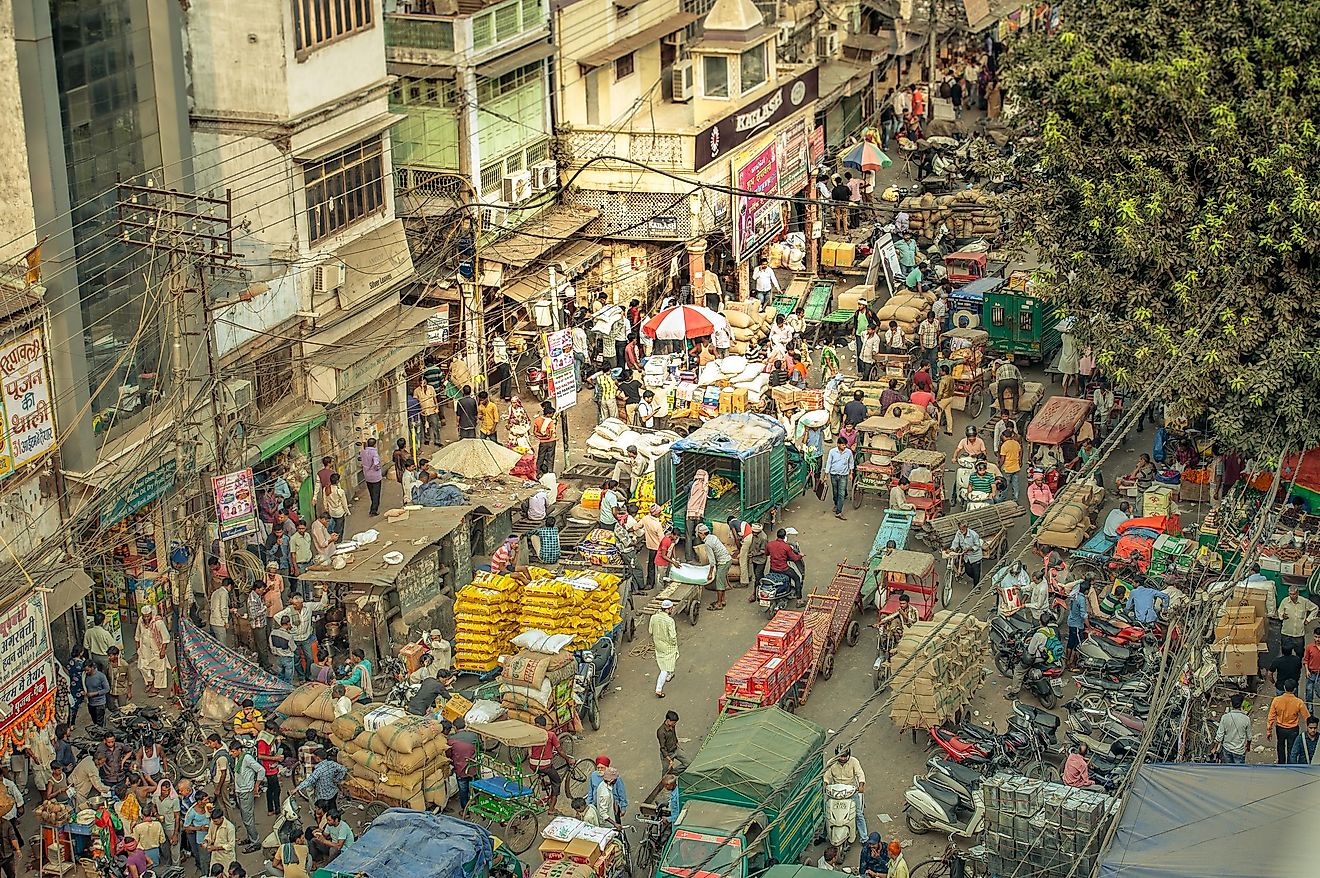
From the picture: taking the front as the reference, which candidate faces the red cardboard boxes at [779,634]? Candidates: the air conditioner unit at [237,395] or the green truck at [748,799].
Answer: the air conditioner unit

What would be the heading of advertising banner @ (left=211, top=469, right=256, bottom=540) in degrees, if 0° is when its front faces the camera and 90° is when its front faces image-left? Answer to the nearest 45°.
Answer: approximately 0°

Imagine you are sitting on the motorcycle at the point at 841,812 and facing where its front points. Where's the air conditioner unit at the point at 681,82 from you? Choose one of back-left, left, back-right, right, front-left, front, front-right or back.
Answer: back

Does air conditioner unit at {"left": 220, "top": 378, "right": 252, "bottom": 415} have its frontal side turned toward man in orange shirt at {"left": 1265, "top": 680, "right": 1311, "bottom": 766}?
yes

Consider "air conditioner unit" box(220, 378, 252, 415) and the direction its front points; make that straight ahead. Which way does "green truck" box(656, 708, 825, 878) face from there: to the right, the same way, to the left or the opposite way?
to the right

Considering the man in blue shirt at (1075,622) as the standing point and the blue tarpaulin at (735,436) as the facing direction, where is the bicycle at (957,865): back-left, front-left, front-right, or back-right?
back-left

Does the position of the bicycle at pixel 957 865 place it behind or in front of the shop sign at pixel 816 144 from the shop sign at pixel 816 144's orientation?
in front

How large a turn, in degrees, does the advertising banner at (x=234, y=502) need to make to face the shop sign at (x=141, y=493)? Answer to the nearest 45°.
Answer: approximately 135° to its right

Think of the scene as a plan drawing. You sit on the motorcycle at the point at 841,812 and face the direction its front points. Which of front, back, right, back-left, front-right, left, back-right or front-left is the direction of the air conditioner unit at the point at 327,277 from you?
back-right

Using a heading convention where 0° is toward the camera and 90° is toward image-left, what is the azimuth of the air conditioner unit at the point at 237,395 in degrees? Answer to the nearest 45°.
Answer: approximately 315°

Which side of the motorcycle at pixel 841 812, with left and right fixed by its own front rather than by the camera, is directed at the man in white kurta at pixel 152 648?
right
